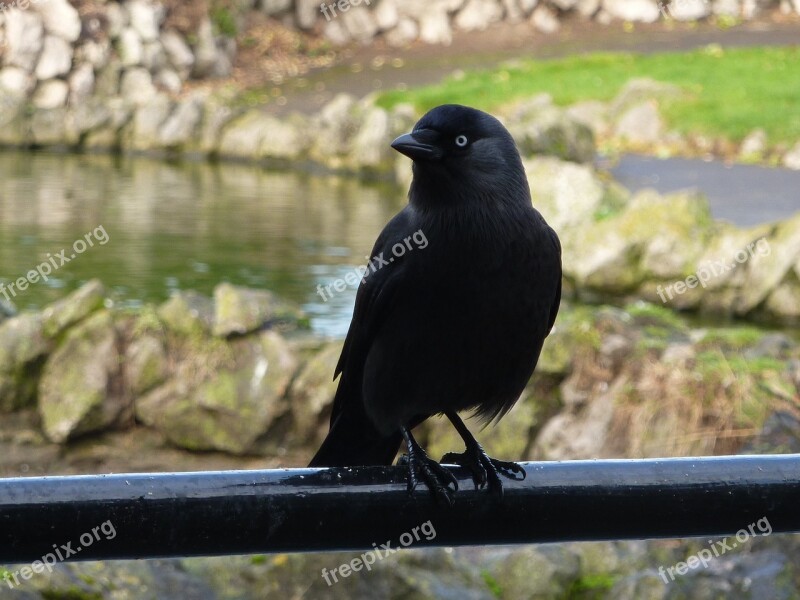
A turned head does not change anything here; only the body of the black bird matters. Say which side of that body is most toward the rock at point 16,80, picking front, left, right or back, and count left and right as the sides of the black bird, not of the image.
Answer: back

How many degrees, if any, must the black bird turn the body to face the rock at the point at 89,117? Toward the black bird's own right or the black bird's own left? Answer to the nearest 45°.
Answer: approximately 135° to the black bird's own left

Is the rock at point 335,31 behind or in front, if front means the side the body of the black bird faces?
behind

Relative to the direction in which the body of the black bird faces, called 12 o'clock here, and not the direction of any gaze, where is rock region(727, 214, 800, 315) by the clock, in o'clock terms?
The rock is roughly at 8 o'clock from the black bird.

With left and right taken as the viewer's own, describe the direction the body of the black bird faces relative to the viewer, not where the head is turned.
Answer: facing the viewer and to the right of the viewer

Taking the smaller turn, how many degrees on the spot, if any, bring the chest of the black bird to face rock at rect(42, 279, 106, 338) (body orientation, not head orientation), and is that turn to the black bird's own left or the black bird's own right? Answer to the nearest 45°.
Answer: approximately 180°

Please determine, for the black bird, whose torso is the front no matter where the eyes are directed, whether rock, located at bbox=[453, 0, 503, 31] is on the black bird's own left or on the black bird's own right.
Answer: on the black bird's own left

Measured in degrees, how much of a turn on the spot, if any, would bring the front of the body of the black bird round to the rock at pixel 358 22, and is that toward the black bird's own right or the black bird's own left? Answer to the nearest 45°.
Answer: approximately 135° to the black bird's own left

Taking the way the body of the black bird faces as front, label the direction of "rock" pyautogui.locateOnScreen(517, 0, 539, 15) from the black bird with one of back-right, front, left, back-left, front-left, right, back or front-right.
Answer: back-left

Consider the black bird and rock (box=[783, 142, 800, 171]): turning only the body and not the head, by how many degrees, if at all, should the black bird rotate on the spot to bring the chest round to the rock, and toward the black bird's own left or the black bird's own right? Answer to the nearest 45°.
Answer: approximately 135° to the black bird's own left

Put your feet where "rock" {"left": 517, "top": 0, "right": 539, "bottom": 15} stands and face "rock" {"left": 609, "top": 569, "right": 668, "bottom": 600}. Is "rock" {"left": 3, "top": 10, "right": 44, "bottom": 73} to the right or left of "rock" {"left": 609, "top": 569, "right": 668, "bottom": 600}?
right

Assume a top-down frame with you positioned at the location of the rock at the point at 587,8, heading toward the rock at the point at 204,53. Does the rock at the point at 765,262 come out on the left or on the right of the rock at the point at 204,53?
left
